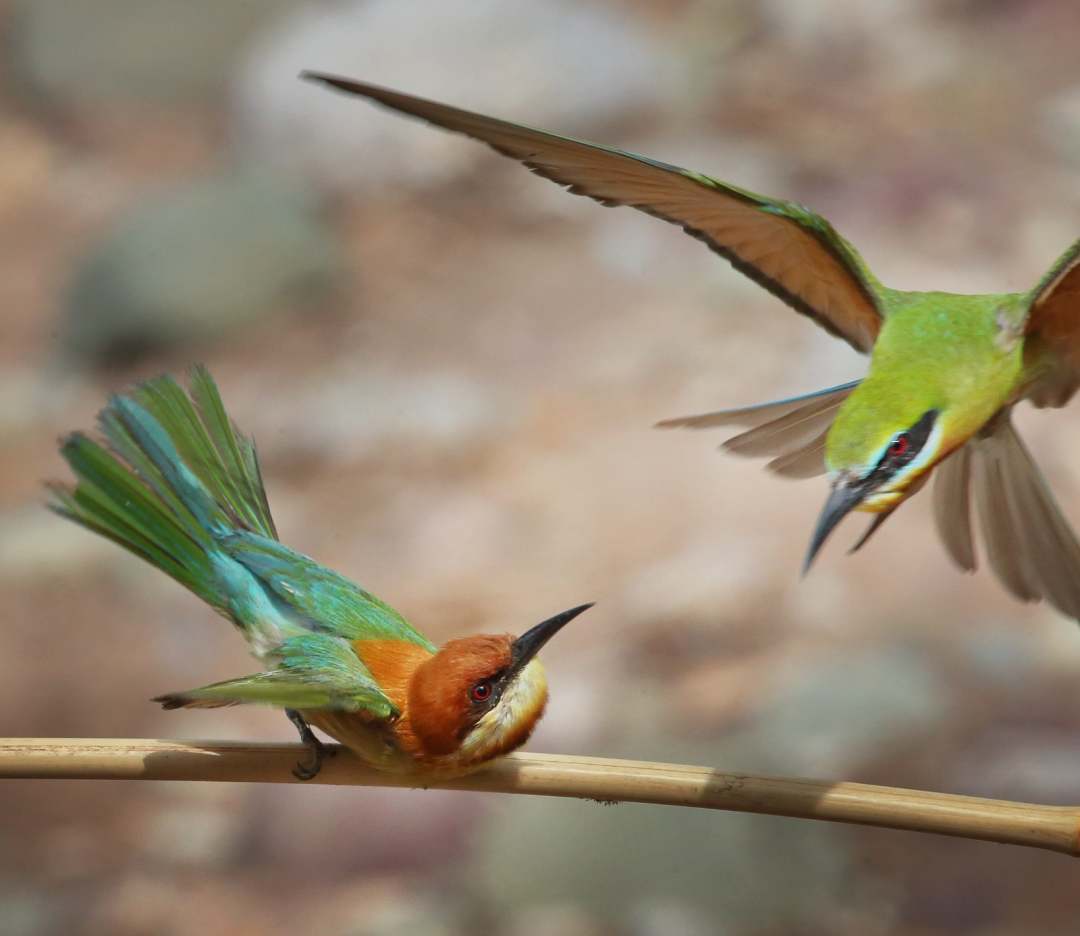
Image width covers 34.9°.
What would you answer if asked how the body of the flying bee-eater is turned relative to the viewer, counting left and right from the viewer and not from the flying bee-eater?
facing the viewer and to the left of the viewer
